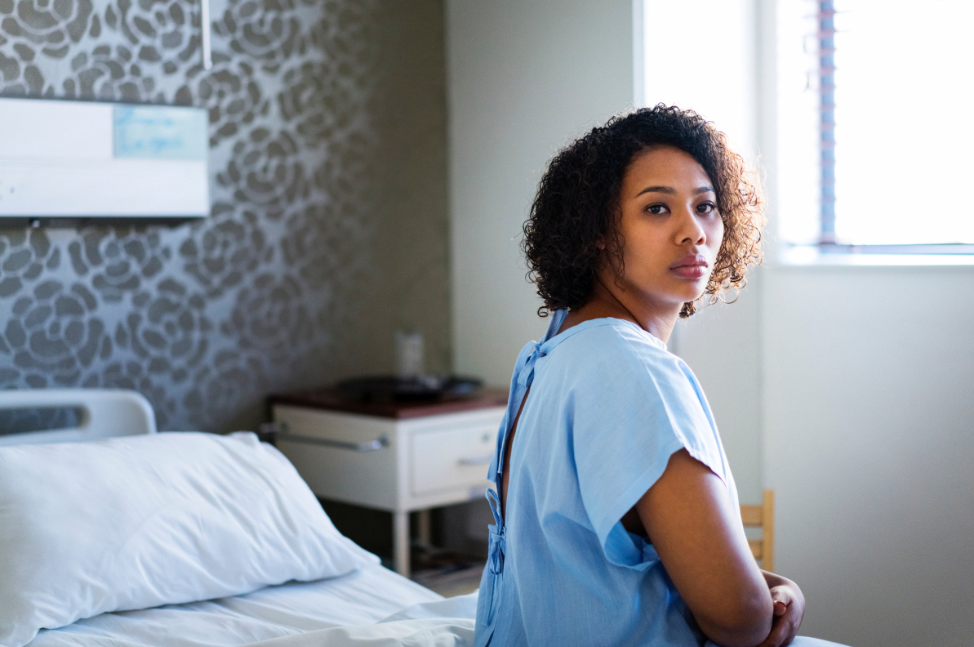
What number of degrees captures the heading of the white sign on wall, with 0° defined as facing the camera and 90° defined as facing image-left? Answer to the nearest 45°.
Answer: approximately 315°

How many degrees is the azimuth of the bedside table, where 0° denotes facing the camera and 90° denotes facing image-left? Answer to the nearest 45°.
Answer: approximately 315°

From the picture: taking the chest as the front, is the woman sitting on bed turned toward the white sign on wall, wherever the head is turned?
no

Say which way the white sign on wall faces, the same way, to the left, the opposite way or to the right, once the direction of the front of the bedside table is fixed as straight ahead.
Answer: the same way

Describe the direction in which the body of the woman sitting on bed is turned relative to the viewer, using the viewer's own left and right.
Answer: facing to the right of the viewer

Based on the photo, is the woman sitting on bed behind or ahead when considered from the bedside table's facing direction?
ahead

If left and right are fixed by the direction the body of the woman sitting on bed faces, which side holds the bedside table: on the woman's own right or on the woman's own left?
on the woman's own left

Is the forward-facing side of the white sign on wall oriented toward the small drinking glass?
no

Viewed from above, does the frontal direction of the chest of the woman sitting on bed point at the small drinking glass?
no
